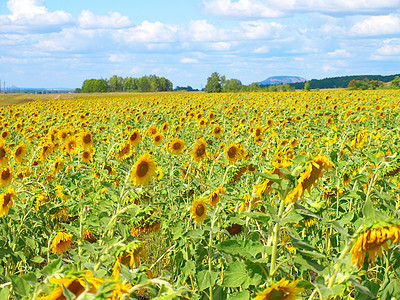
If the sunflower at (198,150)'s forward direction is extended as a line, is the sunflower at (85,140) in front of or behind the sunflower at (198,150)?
behind

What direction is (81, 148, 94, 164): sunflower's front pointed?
toward the camera

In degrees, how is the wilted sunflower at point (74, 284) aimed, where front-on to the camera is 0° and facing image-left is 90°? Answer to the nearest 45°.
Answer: approximately 0°

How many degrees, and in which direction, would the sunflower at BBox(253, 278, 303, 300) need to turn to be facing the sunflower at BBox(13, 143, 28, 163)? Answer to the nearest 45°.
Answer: approximately 135° to its right

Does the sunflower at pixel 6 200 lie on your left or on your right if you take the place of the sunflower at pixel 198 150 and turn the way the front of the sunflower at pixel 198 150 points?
on your right

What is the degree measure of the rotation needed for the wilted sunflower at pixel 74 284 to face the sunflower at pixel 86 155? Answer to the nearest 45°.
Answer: approximately 180°

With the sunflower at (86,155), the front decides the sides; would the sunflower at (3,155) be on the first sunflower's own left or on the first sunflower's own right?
on the first sunflower's own right

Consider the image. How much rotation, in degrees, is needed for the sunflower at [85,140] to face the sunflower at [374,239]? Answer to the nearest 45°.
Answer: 0° — it already faces it

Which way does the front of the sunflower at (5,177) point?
toward the camera

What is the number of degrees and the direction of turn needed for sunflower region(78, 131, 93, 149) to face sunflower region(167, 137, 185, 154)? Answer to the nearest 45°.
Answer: approximately 45° to its left

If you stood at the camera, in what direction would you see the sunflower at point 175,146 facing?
facing the viewer

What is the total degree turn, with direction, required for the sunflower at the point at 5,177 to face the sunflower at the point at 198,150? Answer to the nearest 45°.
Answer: approximately 90° to its left

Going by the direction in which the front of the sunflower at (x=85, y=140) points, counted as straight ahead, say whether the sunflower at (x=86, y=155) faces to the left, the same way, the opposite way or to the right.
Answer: the same way

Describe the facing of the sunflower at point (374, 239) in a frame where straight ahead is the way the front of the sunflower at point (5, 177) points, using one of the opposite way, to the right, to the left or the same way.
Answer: the same way

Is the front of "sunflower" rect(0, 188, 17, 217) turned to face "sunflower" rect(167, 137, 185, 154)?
no

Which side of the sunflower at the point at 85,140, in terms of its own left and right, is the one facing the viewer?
front

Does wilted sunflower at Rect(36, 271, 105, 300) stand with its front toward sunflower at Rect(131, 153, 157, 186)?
no

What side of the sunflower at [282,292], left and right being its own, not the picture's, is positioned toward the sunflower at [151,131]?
back
